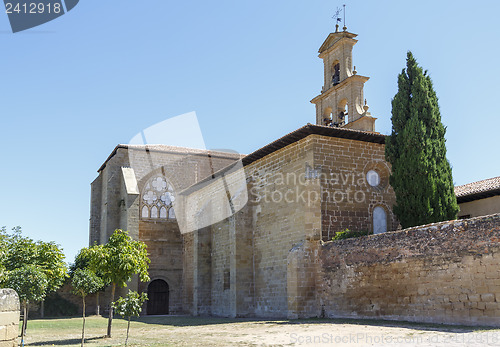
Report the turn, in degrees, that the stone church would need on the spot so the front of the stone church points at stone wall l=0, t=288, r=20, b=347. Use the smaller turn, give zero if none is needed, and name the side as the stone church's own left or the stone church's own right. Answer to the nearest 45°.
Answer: approximately 45° to the stone church's own right
